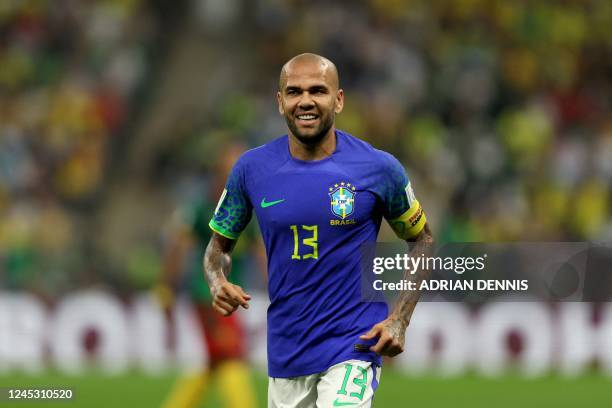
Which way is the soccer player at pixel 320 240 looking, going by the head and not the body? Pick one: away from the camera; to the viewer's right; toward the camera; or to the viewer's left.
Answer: toward the camera

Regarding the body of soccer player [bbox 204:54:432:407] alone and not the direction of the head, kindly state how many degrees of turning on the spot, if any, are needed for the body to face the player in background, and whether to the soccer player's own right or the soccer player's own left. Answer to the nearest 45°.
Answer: approximately 180°

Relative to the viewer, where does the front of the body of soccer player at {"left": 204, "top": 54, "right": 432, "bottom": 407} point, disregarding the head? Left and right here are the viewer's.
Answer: facing the viewer
